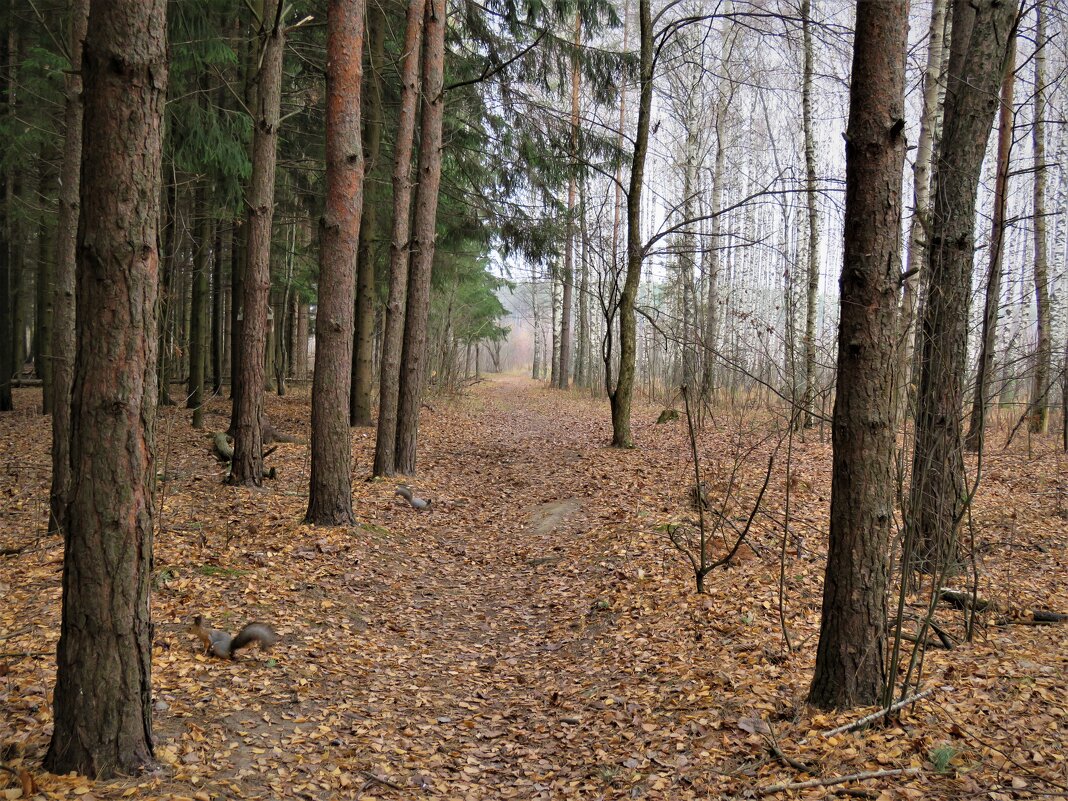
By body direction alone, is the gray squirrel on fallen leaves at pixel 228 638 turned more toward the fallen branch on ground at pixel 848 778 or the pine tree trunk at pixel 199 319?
the pine tree trunk

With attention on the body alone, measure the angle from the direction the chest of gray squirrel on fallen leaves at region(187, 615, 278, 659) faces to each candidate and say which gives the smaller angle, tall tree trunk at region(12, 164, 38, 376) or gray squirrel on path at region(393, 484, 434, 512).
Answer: the tall tree trunk

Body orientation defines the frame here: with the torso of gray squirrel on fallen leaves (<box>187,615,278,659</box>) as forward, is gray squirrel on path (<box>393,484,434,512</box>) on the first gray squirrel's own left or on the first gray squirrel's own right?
on the first gray squirrel's own right

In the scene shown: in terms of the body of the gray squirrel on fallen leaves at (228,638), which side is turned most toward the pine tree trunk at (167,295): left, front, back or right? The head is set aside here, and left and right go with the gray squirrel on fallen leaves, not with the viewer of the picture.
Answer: right

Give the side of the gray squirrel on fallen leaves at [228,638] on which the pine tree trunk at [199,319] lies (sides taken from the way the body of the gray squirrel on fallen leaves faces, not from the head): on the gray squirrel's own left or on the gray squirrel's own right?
on the gray squirrel's own right

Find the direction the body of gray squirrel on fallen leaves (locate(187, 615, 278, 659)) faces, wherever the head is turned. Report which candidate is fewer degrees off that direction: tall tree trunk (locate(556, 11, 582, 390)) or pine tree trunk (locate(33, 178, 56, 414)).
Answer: the pine tree trunk

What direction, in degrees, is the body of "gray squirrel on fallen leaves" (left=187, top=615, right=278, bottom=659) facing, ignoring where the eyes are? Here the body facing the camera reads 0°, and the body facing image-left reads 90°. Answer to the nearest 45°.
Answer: approximately 90°

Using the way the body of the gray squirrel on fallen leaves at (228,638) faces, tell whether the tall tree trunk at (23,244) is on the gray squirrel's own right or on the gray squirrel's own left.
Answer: on the gray squirrel's own right

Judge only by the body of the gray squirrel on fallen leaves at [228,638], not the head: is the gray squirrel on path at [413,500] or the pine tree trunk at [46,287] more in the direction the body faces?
the pine tree trunk
